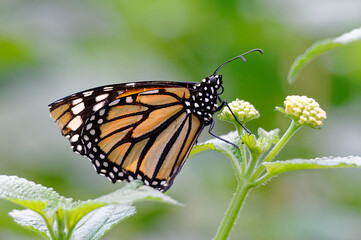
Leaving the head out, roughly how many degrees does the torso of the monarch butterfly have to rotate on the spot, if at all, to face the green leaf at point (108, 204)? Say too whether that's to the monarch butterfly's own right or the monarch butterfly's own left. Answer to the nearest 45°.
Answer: approximately 90° to the monarch butterfly's own right

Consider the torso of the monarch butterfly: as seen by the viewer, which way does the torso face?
to the viewer's right
